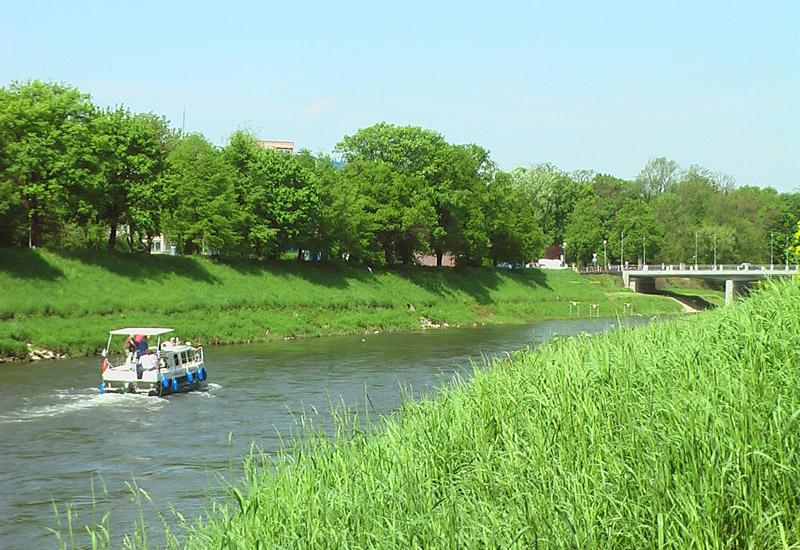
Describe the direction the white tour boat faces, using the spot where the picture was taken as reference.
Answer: facing away from the viewer and to the right of the viewer
